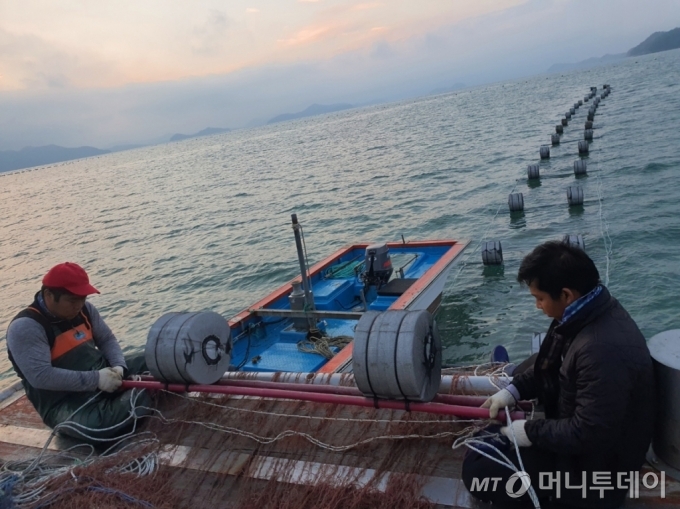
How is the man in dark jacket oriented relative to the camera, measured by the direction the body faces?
to the viewer's left

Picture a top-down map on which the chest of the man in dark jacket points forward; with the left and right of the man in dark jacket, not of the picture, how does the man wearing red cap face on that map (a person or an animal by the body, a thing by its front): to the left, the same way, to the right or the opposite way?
the opposite way

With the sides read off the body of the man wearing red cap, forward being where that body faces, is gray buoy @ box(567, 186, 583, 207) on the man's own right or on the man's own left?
on the man's own left

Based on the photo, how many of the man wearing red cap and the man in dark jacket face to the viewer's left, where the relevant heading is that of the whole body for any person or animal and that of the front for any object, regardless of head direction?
1

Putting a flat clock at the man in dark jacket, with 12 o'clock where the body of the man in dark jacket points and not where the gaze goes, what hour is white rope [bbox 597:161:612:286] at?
The white rope is roughly at 3 o'clock from the man in dark jacket.

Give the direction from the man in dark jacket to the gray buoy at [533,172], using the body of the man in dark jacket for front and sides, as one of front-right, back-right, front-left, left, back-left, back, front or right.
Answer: right

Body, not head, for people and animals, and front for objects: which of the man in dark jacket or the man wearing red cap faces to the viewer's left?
the man in dark jacket
